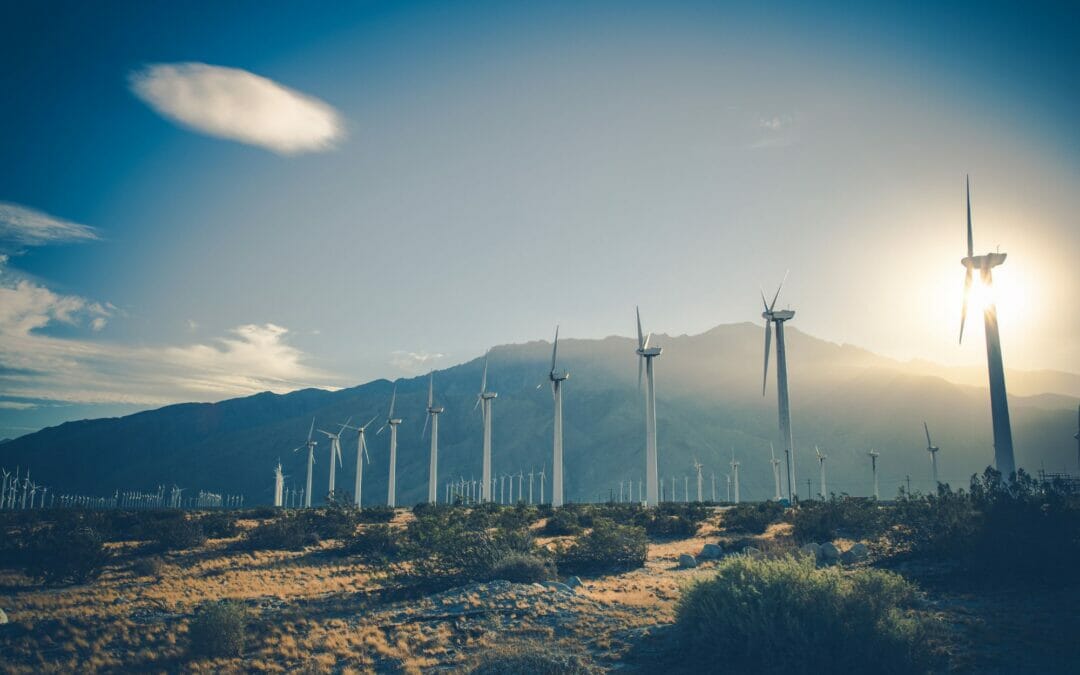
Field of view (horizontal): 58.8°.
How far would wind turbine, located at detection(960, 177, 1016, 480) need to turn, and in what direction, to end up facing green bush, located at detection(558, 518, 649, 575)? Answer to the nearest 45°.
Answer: approximately 45° to its left

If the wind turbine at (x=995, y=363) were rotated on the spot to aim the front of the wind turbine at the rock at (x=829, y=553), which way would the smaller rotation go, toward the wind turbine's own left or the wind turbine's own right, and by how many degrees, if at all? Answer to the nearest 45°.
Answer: approximately 45° to the wind turbine's own left

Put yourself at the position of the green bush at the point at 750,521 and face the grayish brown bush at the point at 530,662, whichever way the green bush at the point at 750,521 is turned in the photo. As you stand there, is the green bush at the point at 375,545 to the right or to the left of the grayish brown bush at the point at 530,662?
right

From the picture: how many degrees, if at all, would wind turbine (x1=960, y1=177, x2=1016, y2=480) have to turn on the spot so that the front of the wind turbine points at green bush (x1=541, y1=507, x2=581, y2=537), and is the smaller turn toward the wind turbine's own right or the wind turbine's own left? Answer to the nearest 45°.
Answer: approximately 90° to the wind turbine's own left

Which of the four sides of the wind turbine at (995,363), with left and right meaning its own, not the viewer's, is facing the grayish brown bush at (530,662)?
left

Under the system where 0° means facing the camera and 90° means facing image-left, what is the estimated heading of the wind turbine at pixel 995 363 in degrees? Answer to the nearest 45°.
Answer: approximately 90°

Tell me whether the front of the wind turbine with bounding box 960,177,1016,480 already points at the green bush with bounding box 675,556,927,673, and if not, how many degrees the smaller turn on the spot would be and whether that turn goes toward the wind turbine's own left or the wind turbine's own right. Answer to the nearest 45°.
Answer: approximately 90° to the wind turbine's own left
